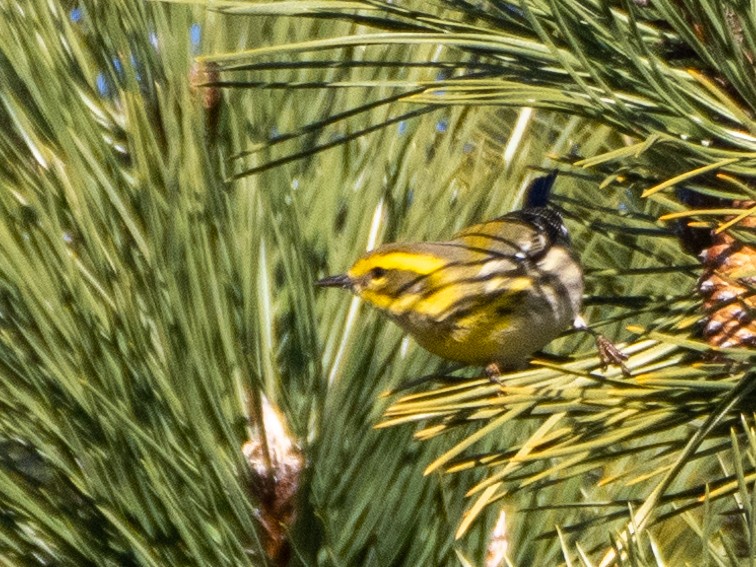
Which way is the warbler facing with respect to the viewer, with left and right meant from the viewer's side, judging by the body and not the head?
facing to the left of the viewer
